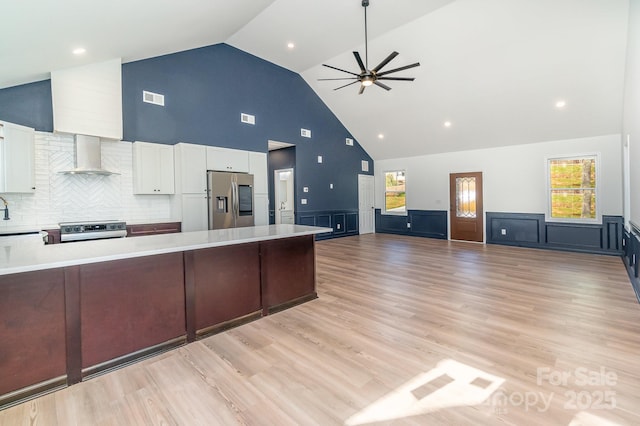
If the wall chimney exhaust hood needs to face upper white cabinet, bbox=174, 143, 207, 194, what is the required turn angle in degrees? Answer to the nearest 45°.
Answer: approximately 90° to its left

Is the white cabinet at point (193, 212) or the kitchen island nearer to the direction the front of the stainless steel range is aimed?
the kitchen island

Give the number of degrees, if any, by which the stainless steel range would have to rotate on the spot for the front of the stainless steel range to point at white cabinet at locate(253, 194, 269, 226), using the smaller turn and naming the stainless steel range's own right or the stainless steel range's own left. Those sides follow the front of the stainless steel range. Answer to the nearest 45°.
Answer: approximately 90° to the stainless steel range's own left

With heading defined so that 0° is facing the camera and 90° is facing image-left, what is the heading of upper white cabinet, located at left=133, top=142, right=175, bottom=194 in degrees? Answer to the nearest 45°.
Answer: approximately 315°

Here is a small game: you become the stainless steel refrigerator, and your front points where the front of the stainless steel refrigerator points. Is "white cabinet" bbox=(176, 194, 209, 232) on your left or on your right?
on your right

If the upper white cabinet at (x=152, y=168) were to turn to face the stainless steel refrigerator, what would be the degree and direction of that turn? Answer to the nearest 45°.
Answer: approximately 45° to its left

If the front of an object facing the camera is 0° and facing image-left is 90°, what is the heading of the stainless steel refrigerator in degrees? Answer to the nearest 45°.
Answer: approximately 315°

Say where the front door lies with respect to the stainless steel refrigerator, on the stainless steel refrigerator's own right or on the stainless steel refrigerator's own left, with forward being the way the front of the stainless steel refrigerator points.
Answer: on the stainless steel refrigerator's own left
